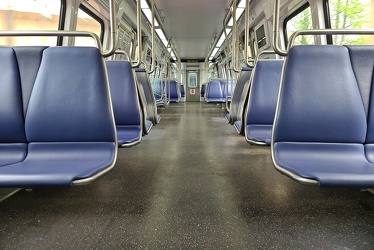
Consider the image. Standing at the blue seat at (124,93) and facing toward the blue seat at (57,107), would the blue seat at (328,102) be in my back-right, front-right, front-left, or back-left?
front-left

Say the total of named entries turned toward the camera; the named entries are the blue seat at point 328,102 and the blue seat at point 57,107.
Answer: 2

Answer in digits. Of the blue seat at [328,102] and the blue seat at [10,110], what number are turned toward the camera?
2

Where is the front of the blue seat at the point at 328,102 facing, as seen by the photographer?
facing the viewer

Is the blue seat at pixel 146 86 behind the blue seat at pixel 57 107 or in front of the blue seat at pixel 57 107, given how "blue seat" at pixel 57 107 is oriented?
behind

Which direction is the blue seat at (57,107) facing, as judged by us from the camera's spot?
facing the viewer
